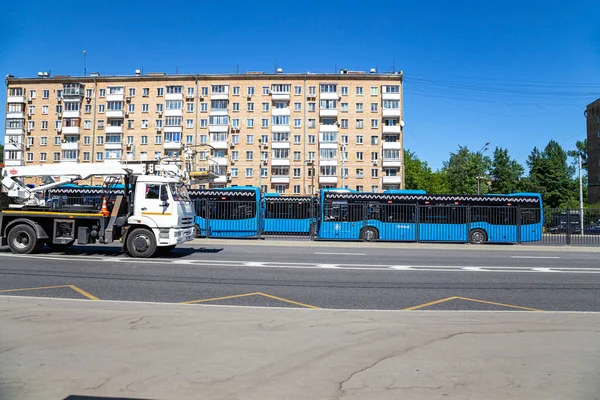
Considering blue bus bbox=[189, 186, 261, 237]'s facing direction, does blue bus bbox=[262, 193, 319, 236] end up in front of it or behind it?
behind

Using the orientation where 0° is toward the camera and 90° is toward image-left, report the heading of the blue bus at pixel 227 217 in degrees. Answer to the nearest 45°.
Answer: approximately 90°

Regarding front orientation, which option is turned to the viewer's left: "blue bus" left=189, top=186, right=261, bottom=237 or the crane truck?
the blue bus

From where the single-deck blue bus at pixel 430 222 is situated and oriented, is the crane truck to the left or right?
on its left

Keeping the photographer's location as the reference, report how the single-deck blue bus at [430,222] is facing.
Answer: facing to the left of the viewer

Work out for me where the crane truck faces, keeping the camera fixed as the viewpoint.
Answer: facing the viewer and to the right of the viewer
